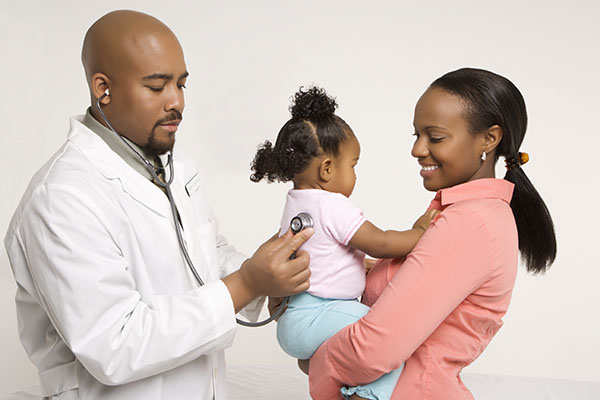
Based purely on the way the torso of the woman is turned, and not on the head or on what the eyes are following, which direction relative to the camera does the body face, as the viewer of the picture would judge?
to the viewer's left

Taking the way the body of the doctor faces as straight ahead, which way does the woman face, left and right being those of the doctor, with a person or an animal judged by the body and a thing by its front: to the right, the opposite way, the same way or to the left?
the opposite way

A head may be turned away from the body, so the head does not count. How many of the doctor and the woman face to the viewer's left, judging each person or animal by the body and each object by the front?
1

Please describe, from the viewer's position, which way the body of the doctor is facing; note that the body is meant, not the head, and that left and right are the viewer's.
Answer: facing the viewer and to the right of the viewer

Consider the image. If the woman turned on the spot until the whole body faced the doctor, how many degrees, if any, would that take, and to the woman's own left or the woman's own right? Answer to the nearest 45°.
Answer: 0° — they already face them

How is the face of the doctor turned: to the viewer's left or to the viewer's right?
to the viewer's right
